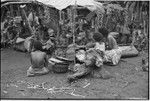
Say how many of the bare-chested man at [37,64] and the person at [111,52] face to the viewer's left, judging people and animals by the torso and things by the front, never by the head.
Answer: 1

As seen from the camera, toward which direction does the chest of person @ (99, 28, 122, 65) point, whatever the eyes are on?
to the viewer's left
